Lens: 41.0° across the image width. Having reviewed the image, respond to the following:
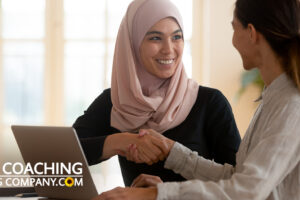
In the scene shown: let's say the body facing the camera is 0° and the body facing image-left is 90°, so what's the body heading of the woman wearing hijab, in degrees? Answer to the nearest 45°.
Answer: approximately 0°

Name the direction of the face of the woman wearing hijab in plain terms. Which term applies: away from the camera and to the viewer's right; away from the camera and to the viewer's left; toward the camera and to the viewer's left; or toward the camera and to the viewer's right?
toward the camera and to the viewer's right

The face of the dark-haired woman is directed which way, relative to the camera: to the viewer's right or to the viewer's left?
to the viewer's left
